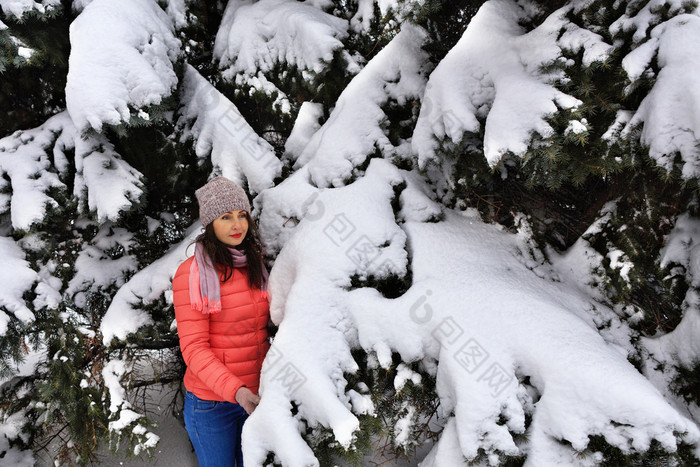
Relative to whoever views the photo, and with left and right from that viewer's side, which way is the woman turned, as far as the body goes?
facing the viewer and to the right of the viewer
